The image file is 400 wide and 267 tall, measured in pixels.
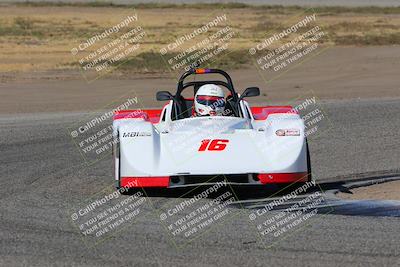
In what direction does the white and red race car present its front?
toward the camera
